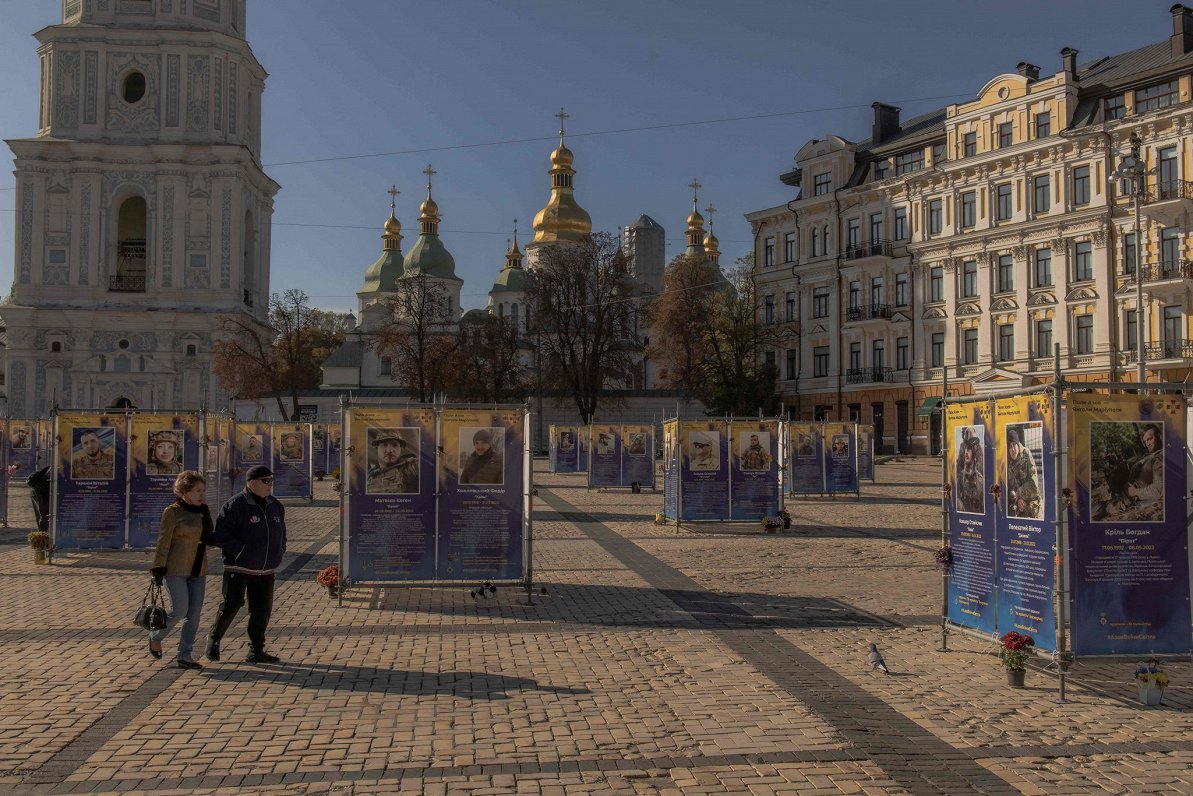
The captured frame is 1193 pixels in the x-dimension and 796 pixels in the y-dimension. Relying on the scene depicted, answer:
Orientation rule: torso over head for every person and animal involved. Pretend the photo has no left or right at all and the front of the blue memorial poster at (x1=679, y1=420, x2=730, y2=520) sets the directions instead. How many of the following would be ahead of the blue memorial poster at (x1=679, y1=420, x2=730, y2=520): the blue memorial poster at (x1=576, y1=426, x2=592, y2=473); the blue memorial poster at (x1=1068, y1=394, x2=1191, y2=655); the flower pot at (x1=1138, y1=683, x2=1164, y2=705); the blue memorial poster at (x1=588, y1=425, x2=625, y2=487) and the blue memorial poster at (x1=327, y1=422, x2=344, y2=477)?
2

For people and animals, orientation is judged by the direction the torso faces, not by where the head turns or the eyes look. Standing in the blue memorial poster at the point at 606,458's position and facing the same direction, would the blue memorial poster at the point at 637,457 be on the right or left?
on its left

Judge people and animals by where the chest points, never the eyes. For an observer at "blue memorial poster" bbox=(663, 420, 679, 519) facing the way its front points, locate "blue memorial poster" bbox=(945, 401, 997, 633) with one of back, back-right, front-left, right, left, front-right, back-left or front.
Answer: front-left

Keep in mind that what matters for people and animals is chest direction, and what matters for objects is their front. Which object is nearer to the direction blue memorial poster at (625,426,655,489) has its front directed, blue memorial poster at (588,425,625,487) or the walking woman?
the walking woman

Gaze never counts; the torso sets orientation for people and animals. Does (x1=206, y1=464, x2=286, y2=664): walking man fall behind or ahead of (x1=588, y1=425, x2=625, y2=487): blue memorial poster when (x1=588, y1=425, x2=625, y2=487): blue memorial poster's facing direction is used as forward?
ahead

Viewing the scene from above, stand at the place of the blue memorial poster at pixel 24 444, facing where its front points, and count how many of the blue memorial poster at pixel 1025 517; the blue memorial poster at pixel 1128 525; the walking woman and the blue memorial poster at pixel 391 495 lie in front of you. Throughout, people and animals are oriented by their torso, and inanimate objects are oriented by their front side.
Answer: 4

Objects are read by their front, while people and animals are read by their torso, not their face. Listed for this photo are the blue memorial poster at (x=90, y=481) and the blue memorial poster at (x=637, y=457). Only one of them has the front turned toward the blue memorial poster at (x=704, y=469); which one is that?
the blue memorial poster at (x=637, y=457)

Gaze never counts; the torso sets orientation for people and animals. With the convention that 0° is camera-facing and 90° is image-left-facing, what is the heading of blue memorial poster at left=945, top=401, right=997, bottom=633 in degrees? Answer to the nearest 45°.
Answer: approximately 45°

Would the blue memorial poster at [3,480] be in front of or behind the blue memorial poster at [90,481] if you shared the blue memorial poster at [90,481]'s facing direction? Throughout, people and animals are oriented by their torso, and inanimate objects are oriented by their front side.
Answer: behind
